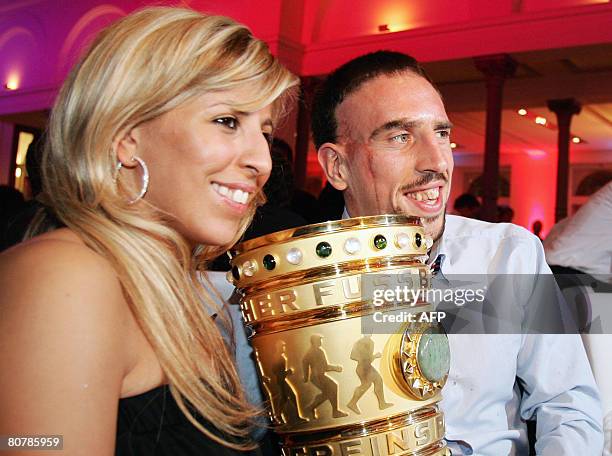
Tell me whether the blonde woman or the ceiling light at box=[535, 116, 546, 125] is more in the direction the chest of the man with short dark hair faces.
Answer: the blonde woman

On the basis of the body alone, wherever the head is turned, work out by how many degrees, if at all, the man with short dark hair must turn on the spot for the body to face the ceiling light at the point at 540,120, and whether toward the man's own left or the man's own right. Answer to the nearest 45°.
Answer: approximately 135° to the man's own left

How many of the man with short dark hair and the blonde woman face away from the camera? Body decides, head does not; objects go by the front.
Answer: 0

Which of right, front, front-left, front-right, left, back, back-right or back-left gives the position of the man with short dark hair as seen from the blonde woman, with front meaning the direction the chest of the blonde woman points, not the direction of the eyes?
left

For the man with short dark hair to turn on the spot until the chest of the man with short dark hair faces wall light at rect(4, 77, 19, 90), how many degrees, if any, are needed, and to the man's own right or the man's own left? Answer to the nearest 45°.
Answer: approximately 180°

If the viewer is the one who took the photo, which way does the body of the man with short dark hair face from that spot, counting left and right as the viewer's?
facing the viewer and to the right of the viewer

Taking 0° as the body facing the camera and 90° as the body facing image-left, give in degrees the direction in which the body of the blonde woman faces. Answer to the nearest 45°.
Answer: approximately 315°

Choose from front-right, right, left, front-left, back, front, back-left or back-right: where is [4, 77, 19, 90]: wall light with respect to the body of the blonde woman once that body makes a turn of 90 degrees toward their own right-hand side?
back-right
